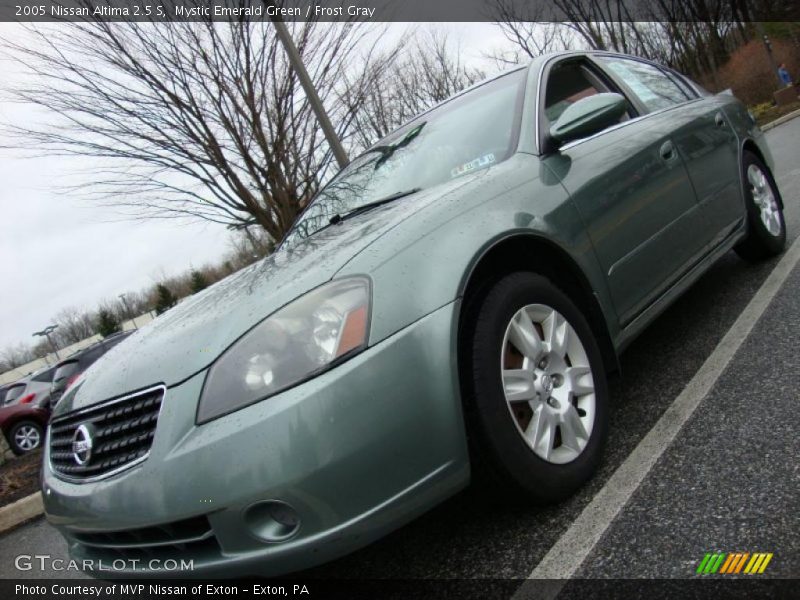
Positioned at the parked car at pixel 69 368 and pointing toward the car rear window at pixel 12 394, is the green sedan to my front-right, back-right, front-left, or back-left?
back-left

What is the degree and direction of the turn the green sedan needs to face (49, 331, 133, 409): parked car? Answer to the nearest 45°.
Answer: approximately 90° to its right

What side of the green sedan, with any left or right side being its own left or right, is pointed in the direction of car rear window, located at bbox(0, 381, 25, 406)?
right

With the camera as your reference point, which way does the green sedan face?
facing the viewer and to the left of the viewer

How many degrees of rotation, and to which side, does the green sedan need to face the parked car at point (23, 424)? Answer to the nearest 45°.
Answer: approximately 90° to its right

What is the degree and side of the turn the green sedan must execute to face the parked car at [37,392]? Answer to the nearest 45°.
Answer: approximately 90° to its right

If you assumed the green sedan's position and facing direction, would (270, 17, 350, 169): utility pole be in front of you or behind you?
behind
